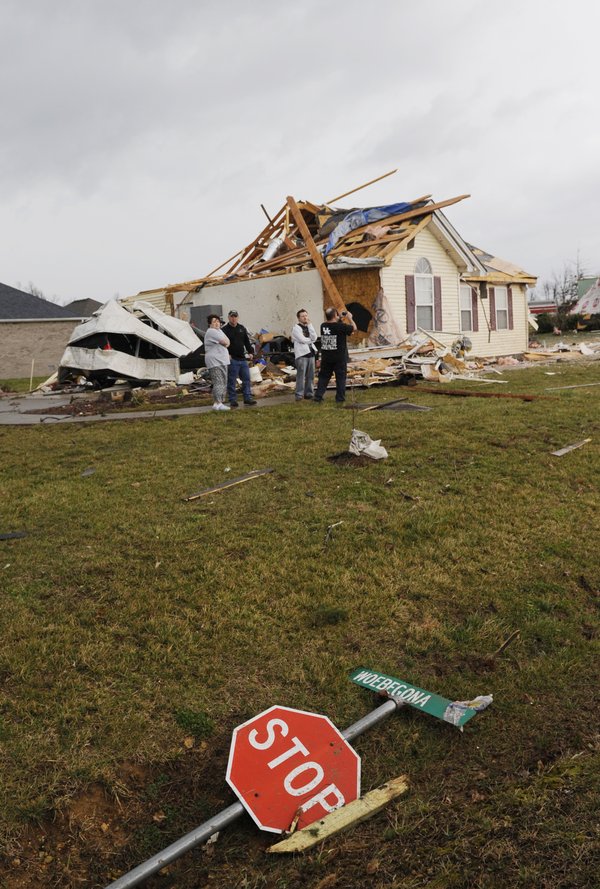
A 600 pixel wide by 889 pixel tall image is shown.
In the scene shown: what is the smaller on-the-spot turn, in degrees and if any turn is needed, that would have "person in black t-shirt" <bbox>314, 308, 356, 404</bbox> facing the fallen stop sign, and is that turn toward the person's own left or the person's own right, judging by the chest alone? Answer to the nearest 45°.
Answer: approximately 135° to the person's own right

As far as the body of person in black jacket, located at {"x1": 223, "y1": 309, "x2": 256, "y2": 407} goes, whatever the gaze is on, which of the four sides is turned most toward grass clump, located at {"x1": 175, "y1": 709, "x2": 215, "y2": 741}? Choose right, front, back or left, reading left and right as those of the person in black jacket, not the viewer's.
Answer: front

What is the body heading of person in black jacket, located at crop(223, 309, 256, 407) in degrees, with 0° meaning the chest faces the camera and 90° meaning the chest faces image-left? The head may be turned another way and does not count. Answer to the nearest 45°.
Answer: approximately 0°

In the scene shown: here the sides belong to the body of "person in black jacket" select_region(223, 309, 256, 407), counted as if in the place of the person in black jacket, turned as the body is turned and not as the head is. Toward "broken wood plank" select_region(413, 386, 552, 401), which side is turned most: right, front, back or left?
left
